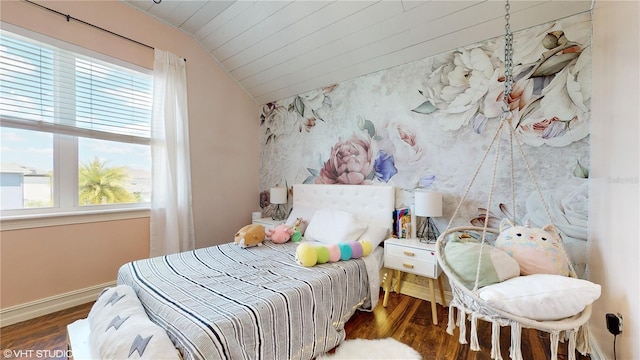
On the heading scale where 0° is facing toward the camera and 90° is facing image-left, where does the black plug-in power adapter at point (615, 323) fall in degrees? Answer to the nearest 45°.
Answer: approximately 45°

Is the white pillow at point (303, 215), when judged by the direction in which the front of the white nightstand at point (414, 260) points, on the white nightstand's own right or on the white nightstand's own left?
on the white nightstand's own right

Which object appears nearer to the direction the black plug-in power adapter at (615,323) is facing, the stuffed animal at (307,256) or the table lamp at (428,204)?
the stuffed animal

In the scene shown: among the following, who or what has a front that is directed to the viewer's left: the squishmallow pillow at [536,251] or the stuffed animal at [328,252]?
the stuffed animal

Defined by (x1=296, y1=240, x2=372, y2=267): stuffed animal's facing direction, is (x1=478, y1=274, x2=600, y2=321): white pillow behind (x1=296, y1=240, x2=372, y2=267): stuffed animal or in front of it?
behind

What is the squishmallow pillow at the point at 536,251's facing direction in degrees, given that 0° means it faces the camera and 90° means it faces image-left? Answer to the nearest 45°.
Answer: approximately 0°

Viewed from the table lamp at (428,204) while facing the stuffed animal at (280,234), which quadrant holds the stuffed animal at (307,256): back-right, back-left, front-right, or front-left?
front-left

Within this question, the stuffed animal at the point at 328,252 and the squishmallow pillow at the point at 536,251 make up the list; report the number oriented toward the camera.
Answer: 1

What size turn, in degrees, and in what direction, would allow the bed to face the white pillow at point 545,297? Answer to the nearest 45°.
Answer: approximately 90° to its left

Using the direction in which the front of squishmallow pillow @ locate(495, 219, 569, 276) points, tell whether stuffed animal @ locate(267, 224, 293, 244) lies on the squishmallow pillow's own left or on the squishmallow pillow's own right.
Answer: on the squishmallow pillow's own right

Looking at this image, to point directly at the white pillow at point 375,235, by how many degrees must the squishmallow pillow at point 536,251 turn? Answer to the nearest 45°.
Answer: approximately 90° to its right

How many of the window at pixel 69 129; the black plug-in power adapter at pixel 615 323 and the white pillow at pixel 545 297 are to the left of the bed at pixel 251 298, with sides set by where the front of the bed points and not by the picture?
2

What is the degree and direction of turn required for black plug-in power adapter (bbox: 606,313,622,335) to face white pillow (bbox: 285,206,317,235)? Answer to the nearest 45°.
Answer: approximately 45° to its right

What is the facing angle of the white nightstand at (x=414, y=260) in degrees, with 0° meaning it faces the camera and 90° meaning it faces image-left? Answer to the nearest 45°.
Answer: approximately 45°

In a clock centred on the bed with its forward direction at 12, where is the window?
The window is roughly at 3 o'clock from the bed.

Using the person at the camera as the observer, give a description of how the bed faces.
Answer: facing the viewer and to the left of the viewer
